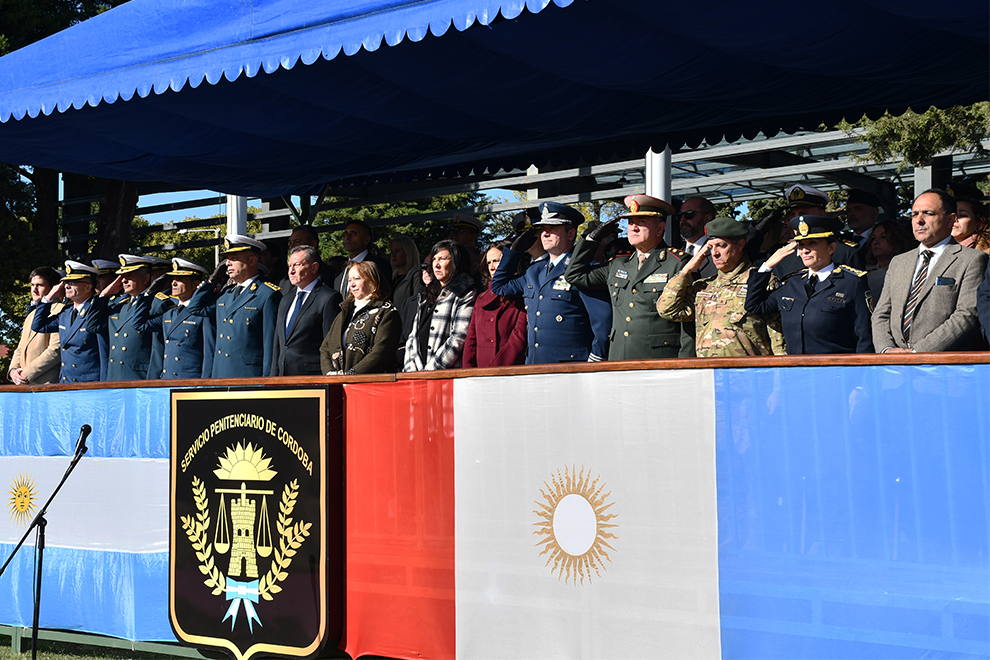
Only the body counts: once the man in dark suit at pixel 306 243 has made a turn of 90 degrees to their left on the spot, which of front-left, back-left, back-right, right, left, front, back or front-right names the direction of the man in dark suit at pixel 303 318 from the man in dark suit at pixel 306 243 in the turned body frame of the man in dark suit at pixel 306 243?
front-right

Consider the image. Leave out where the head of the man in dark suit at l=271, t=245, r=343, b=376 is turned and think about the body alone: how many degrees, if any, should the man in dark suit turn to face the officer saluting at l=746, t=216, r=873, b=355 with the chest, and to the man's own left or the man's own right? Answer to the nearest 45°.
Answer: approximately 90° to the man's own left

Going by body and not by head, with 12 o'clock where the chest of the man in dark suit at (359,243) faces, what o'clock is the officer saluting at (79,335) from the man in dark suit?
The officer saluting is roughly at 2 o'clock from the man in dark suit.

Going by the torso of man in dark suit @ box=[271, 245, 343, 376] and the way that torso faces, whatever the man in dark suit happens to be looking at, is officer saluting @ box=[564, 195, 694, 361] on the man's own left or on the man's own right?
on the man's own left

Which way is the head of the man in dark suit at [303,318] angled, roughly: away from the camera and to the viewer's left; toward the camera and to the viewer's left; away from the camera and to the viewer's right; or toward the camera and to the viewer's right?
toward the camera and to the viewer's left

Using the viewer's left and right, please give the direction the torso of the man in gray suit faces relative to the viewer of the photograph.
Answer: facing the viewer and to the left of the viewer

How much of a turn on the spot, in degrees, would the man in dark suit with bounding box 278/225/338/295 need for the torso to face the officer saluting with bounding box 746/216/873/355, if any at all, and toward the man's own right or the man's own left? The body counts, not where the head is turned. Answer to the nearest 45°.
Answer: approximately 90° to the man's own left

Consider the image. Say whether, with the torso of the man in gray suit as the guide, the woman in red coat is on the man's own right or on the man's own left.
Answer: on the man's own right

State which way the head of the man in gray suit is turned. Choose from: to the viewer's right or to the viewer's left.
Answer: to the viewer's left

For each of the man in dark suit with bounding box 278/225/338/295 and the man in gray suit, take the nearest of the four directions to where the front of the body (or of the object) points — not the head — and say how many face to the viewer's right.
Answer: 0

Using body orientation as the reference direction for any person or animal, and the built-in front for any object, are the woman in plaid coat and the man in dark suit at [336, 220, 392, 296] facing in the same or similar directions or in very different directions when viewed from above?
same or similar directions

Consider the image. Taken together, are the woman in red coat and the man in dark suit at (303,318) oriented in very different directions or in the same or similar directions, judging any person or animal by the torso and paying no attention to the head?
same or similar directions
